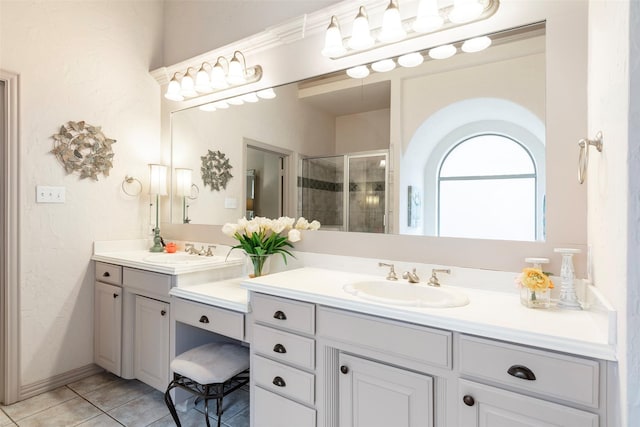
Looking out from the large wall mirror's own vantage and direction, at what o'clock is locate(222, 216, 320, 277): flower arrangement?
The flower arrangement is roughly at 2 o'clock from the large wall mirror.

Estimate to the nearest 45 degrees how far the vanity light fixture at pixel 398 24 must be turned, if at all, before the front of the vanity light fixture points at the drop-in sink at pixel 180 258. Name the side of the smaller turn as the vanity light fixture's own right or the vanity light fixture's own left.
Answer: approximately 45° to the vanity light fixture's own right

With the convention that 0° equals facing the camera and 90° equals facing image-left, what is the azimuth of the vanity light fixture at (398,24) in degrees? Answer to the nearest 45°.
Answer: approximately 45°

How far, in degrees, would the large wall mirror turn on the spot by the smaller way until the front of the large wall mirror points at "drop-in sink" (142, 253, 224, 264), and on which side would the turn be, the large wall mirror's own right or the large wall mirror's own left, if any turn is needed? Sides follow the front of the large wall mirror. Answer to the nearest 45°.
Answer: approximately 45° to the large wall mirror's own right

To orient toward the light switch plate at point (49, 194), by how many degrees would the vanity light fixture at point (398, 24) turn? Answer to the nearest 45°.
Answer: approximately 45° to its right
